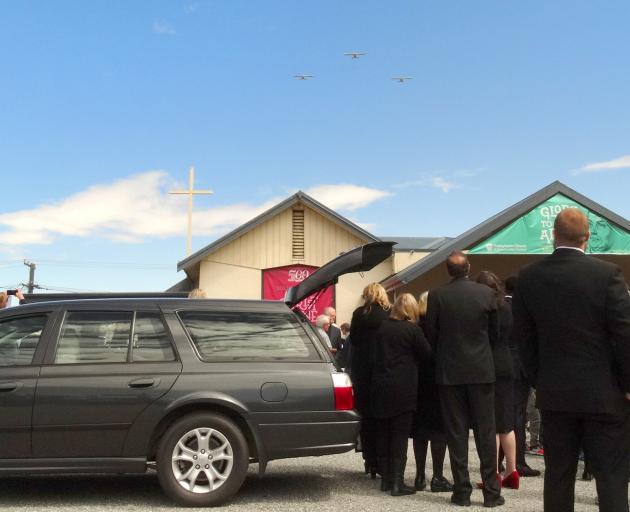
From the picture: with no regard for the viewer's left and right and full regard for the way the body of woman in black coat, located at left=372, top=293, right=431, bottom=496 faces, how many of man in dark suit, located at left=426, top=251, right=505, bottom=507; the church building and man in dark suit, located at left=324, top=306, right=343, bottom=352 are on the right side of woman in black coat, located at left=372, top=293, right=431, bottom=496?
1

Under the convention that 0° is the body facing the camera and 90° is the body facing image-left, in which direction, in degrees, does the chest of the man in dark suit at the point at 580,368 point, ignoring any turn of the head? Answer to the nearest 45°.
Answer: approximately 180°

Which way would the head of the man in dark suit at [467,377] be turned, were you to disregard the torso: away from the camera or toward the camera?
away from the camera

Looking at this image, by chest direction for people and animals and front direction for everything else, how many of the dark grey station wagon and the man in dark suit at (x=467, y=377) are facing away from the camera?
1

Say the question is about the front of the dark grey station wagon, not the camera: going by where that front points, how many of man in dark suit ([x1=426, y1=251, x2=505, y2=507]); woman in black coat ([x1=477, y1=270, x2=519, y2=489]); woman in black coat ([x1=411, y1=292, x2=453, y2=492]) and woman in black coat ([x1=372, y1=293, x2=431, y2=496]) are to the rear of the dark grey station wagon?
4

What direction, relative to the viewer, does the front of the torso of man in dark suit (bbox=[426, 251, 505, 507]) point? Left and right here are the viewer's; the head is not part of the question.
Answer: facing away from the viewer

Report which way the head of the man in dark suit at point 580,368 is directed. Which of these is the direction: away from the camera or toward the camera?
away from the camera

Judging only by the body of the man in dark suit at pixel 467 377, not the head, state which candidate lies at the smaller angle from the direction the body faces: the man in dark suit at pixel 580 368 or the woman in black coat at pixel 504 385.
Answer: the woman in black coat

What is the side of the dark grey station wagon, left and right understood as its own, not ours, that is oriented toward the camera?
left

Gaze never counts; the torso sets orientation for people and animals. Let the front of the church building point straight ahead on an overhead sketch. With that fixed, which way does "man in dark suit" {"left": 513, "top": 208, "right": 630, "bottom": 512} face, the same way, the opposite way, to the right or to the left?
the opposite way
